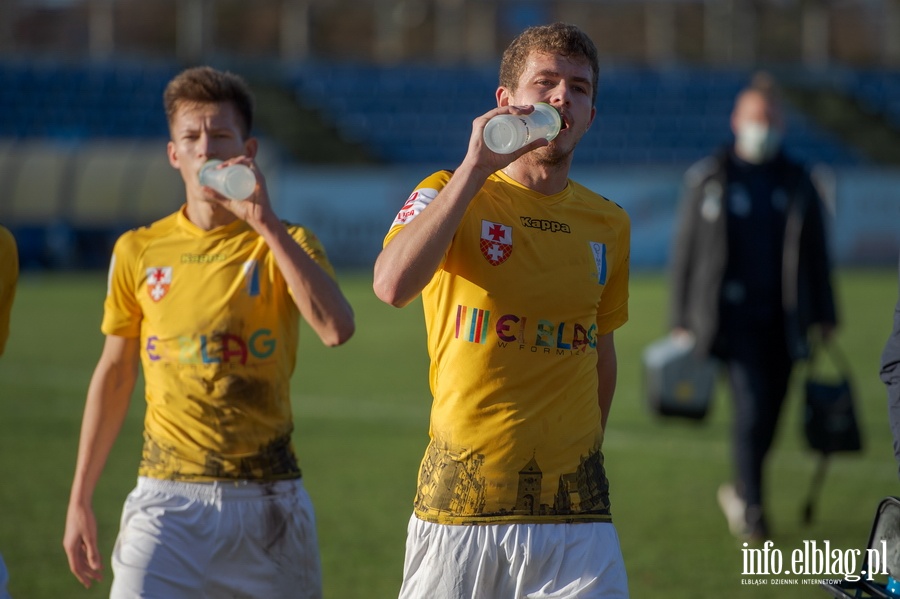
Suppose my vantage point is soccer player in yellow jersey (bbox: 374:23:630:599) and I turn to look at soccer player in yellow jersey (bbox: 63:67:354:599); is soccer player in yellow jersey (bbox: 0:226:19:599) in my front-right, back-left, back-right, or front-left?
front-left

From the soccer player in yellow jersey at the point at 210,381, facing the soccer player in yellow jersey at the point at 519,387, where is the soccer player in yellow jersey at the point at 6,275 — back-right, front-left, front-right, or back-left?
back-right

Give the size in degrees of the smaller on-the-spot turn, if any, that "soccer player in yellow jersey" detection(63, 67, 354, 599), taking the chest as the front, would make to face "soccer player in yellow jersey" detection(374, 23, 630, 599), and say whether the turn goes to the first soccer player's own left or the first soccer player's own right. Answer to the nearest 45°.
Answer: approximately 45° to the first soccer player's own left

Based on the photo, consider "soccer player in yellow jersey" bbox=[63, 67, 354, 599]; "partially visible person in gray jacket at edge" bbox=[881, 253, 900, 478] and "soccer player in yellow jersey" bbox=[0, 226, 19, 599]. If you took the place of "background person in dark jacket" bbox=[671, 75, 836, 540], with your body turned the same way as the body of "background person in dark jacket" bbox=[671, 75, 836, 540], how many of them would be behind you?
0

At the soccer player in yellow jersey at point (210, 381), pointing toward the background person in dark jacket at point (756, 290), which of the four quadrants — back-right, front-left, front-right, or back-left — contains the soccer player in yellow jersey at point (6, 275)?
back-left

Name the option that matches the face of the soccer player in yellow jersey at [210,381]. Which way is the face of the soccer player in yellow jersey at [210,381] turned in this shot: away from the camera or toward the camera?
toward the camera

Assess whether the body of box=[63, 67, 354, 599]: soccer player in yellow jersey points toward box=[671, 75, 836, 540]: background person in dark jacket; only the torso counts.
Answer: no

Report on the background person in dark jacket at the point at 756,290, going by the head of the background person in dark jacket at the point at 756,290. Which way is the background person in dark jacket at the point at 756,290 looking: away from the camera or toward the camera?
toward the camera

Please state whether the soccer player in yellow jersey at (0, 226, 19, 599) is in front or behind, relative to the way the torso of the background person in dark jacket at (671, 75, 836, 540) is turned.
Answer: in front

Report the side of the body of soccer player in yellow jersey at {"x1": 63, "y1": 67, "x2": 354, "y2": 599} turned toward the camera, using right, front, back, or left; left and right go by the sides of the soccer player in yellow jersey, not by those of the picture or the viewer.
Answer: front

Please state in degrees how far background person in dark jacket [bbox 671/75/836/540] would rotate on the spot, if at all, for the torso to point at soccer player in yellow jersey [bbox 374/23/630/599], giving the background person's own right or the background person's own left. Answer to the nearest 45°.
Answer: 0° — they already face them

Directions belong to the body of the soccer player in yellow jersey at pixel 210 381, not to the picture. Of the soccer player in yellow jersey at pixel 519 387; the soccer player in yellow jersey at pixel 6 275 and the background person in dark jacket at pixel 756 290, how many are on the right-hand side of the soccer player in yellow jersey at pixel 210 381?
1

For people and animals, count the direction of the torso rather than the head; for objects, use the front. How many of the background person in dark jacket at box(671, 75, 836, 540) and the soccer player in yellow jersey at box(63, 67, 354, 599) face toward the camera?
2

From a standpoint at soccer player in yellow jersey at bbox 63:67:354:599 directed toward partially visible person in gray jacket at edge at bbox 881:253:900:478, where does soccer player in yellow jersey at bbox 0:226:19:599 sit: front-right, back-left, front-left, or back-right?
back-right
